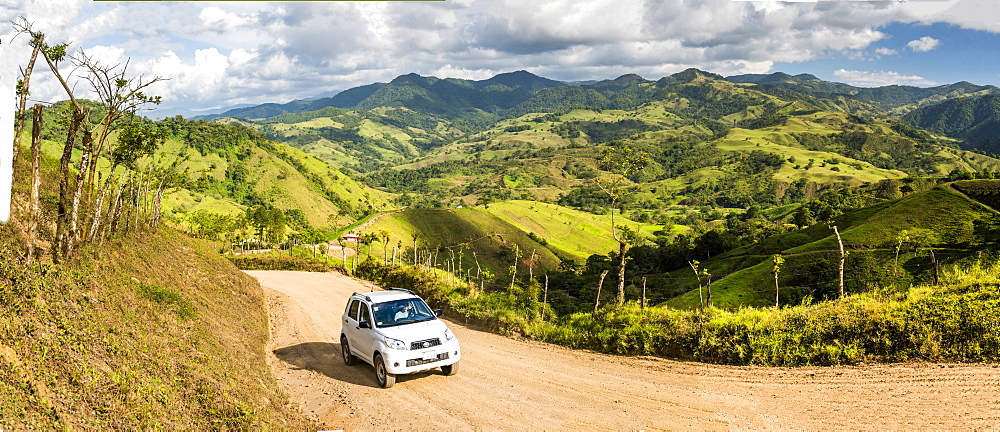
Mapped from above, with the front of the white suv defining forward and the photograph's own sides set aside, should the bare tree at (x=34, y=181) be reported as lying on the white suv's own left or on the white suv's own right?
on the white suv's own right

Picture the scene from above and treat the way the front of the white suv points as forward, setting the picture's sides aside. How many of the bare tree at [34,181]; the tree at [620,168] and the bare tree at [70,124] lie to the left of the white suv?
1

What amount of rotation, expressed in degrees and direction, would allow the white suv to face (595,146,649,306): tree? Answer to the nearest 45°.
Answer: approximately 90° to its left

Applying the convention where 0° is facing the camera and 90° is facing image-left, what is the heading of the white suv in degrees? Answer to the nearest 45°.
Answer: approximately 315°

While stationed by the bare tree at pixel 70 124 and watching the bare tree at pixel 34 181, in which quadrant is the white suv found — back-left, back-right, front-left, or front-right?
back-left

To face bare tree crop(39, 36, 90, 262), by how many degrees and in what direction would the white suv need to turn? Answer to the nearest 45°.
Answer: approximately 135° to its right
